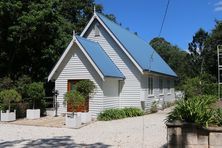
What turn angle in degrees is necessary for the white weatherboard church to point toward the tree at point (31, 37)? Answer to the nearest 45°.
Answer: approximately 90° to its right

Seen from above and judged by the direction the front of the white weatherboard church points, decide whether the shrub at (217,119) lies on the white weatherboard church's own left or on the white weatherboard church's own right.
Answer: on the white weatherboard church's own left

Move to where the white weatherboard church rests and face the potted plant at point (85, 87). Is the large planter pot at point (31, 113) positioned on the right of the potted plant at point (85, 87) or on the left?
right

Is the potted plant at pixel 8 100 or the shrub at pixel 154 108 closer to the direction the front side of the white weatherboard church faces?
the potted plant

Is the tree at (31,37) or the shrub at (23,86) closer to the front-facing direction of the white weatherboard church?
the shrub

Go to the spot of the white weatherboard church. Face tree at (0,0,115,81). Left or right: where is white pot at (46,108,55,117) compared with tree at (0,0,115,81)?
left

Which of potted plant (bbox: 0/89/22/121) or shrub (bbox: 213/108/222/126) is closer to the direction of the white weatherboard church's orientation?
the potted plant

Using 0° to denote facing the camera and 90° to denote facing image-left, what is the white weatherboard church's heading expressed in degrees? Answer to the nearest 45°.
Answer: approximately 45°

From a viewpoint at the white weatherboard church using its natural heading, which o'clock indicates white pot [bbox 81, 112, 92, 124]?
The white pot is roughly at 11 o'clock from the white weatherboard church.

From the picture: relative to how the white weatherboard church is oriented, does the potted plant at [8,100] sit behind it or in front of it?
in front
